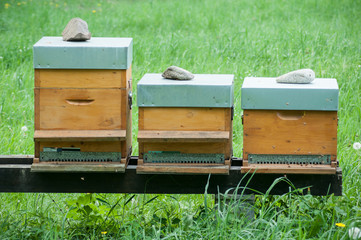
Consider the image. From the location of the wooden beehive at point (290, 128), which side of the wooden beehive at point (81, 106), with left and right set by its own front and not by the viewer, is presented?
left

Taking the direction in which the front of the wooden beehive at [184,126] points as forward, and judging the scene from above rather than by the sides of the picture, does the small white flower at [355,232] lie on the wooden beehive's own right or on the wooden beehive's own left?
on the wooden beehive's own left

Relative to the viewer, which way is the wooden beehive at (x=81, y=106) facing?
toward the camera

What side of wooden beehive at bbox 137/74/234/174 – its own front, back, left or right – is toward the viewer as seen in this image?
front

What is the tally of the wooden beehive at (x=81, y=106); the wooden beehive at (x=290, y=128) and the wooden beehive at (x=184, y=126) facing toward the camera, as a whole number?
3

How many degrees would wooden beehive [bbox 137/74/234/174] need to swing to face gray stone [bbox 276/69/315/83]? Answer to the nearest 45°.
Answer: approximately 90° to its left

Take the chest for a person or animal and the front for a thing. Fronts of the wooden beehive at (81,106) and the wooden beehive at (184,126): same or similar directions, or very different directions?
same or similar directions

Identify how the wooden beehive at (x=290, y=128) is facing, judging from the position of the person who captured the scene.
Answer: facing the viewer

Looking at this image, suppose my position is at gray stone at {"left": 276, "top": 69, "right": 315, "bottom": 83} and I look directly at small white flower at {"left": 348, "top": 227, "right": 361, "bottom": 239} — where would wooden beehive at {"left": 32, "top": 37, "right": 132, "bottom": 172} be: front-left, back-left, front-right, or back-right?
back-right

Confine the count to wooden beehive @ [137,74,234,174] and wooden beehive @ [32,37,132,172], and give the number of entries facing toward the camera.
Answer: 2

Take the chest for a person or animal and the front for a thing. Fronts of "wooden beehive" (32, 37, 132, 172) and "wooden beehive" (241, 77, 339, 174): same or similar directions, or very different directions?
same or similar directions

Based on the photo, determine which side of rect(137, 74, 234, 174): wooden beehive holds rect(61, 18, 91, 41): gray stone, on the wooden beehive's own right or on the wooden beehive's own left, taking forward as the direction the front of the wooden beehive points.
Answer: on the wooden beehive's own right
